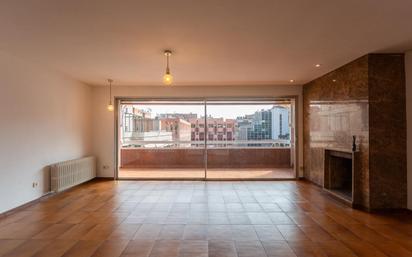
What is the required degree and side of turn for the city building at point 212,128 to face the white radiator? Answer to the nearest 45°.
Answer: approximately 45° to its right

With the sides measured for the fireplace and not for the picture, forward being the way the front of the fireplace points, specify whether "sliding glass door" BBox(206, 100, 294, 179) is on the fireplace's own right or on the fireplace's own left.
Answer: on the fireplace's own right

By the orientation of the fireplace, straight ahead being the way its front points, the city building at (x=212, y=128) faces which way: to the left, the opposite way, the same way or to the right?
to the left

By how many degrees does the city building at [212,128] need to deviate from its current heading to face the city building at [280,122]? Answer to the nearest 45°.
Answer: approximately 90° to its left

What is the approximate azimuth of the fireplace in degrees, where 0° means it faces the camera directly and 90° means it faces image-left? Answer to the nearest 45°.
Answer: approximately 45°

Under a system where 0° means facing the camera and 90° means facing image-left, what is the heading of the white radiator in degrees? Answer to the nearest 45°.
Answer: approximately 315°

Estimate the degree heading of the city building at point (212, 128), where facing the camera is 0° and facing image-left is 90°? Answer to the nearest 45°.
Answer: approximately 0°

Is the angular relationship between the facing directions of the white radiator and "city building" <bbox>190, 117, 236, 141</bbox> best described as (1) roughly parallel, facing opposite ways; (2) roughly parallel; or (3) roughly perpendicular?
roughly perpendicular
